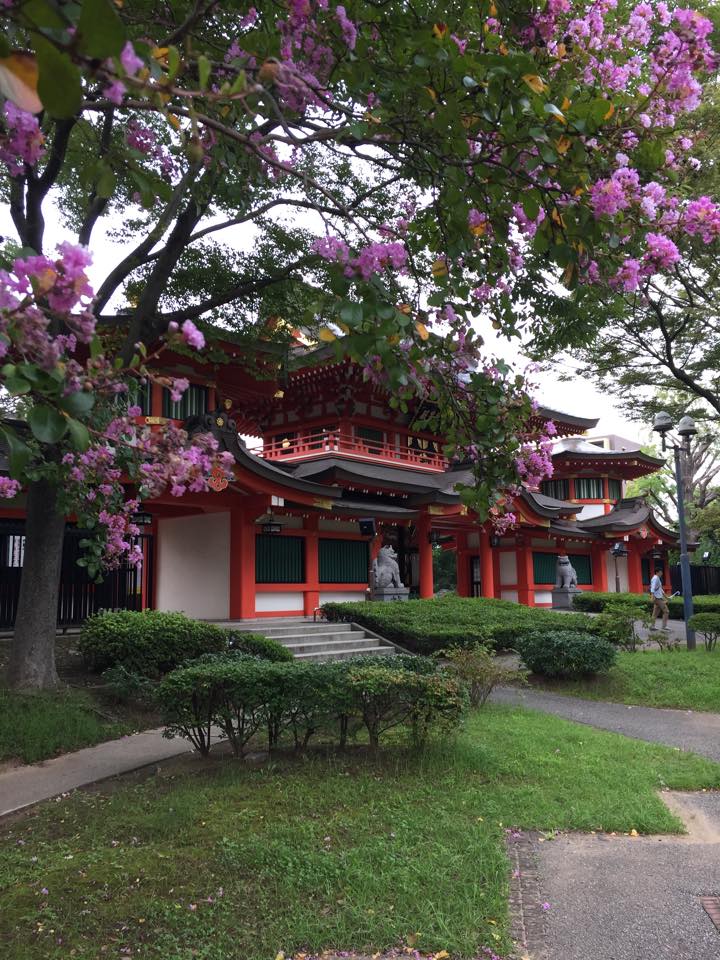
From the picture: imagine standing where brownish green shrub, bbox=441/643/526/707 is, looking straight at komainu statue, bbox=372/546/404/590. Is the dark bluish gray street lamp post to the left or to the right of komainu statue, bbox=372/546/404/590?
right

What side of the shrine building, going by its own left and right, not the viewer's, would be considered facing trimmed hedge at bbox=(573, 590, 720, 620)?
left

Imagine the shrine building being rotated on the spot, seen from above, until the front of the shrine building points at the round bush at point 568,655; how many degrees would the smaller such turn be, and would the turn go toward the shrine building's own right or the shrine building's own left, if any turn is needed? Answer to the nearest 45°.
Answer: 0° — it already faces it

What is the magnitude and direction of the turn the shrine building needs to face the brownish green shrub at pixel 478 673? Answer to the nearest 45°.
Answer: approximately 45° to its right

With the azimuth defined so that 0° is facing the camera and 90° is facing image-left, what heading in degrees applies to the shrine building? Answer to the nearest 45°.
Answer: approximately 315°
